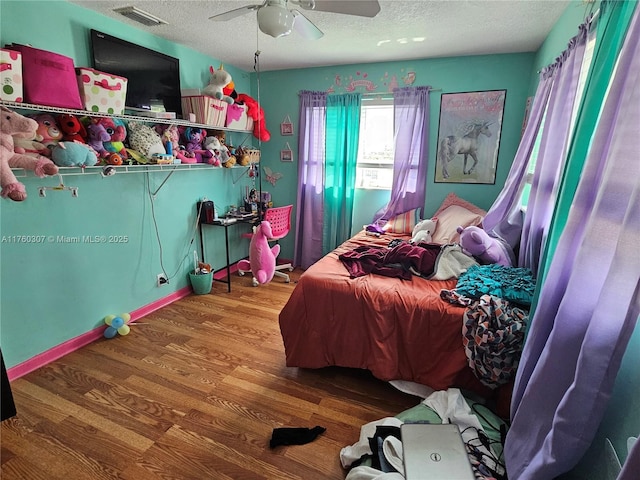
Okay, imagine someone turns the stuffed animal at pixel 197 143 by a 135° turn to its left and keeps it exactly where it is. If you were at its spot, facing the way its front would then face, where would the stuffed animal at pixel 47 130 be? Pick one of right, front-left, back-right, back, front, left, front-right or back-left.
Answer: back-left

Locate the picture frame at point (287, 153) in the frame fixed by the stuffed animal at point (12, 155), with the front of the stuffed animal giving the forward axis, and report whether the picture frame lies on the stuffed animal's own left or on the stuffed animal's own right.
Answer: on the stuffed animal's own left

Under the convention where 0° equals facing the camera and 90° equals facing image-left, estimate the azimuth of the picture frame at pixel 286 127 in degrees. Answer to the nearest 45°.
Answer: approximately 0°

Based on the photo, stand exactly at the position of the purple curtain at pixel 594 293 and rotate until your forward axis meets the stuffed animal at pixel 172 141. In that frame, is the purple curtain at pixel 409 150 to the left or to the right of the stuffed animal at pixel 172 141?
right

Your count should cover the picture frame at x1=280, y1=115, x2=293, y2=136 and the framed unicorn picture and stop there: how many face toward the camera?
2

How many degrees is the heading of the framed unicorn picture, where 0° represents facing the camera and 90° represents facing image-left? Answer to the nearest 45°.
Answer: approximately 0°

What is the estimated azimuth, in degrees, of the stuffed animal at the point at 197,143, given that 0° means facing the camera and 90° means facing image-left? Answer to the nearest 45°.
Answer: approximately 315°

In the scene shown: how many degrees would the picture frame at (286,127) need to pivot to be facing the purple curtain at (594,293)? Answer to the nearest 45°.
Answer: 0° — it already faces it
